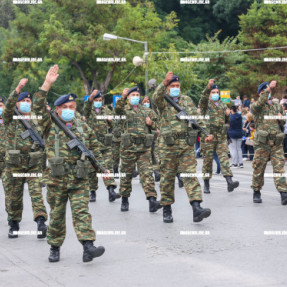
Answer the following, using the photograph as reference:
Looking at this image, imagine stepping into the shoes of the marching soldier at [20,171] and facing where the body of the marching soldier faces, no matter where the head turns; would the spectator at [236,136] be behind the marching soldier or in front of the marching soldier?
behind

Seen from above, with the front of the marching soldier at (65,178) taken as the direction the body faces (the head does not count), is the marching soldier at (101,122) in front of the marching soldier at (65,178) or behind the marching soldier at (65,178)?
behind

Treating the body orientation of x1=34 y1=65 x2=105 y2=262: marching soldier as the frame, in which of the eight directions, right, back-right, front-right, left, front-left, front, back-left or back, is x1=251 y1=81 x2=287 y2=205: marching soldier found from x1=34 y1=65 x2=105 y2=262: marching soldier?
back-left

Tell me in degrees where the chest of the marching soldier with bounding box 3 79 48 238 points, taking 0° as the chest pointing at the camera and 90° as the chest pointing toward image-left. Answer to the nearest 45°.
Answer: approximately 0°

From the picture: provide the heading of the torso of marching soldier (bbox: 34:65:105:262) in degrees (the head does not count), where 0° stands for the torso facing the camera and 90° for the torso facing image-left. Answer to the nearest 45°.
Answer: approximately 0°
